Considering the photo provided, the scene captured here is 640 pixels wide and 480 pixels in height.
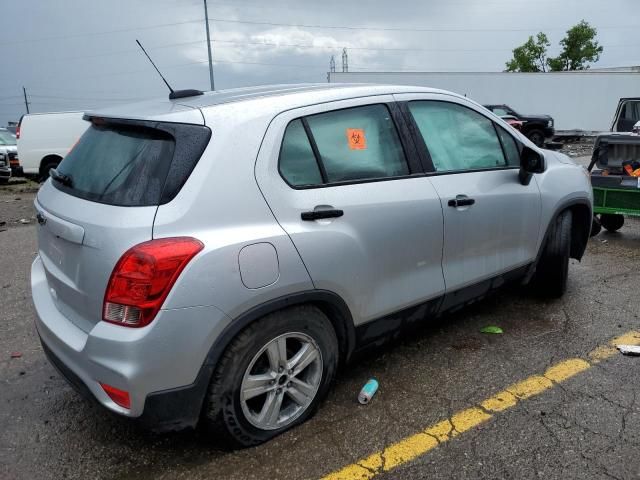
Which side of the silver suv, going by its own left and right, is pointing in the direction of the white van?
left

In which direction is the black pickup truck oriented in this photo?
to the viewer's right

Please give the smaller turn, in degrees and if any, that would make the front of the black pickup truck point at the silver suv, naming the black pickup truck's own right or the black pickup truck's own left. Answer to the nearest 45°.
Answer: approximately 90° to the black pickup truck's own right

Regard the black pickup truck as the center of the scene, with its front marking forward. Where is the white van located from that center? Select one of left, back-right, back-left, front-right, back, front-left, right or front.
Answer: back-right

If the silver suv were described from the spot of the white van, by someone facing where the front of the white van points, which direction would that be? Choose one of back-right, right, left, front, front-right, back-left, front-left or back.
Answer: right

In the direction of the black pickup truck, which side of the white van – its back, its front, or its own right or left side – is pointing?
front

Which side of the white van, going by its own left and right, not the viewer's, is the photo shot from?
right

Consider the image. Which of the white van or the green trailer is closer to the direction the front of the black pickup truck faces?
the green trailer

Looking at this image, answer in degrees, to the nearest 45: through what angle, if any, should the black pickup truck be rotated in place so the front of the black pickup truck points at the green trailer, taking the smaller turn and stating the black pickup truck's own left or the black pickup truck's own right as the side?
approximately 90° to the black pickup truck's own right
